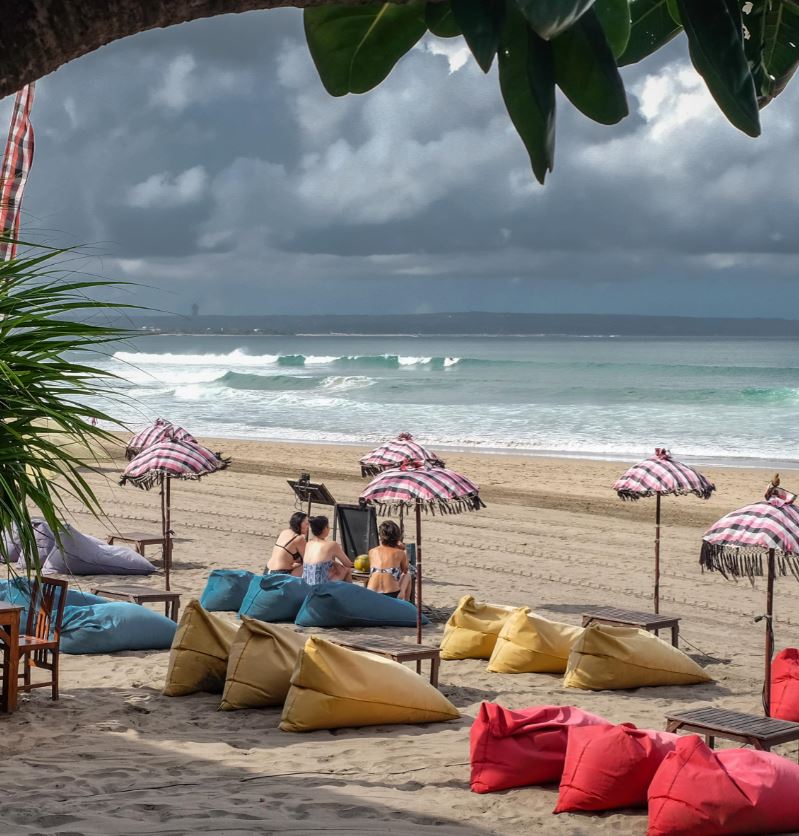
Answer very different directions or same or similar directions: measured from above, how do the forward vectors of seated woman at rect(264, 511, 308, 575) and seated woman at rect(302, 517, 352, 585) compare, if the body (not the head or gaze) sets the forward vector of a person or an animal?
same or similar directions

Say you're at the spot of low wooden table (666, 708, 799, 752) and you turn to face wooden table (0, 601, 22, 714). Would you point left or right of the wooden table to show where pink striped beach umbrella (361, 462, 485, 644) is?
right

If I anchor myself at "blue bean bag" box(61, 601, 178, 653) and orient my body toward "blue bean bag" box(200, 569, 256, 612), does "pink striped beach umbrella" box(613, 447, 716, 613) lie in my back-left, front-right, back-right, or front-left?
front-right

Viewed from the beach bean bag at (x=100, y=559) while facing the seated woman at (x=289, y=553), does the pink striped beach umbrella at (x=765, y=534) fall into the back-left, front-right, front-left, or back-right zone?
front-right

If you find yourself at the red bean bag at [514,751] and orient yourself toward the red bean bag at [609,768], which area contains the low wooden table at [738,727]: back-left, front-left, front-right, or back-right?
front-left
